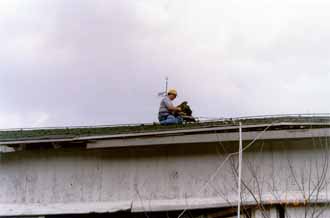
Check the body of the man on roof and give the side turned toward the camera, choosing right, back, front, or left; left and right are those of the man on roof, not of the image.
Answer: right
